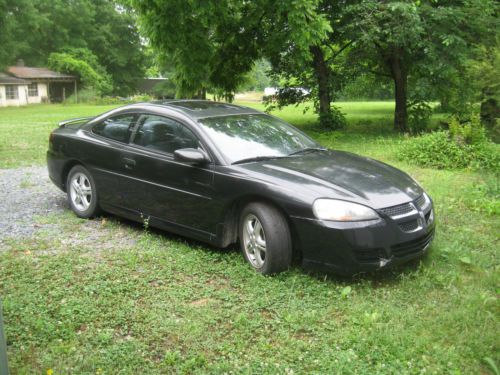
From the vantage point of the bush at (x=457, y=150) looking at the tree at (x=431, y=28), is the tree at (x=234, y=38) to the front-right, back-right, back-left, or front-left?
front-left

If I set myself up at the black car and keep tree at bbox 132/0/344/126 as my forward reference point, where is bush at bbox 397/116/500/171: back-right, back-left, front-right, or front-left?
front-right

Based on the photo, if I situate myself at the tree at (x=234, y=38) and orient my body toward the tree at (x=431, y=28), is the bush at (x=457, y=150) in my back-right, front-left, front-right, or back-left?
front-right

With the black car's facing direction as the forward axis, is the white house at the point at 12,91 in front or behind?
behind

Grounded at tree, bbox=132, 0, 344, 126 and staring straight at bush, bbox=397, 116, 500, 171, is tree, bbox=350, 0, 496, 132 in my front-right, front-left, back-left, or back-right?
front-left

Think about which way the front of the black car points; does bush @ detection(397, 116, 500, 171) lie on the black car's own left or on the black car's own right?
on the black car's own left

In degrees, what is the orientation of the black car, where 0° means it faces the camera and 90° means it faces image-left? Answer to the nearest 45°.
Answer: approximately 315°

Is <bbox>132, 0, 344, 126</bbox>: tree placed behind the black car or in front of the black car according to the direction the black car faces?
behind

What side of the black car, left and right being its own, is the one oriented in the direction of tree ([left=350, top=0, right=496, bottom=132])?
left
